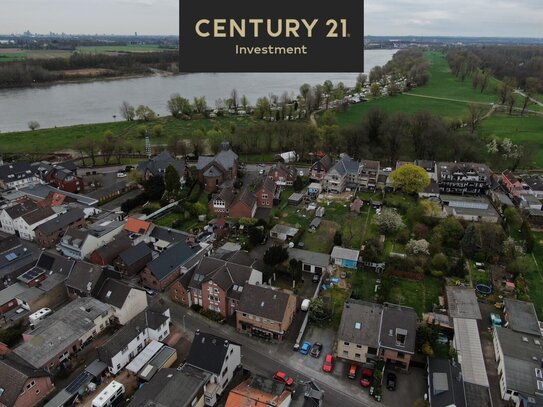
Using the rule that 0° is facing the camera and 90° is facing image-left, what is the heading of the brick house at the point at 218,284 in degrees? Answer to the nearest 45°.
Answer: approximately 45°

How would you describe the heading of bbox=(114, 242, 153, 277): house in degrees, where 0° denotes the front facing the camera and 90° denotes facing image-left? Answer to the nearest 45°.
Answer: approximately 45°

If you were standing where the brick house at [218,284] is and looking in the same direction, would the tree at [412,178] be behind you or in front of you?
behind

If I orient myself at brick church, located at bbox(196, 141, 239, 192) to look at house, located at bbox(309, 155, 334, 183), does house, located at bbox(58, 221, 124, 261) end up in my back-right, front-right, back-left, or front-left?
back-right

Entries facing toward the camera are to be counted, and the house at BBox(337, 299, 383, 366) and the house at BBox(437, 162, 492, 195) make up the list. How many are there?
2

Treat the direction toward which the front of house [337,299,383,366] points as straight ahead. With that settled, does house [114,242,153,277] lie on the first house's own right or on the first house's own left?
on the first house's own right

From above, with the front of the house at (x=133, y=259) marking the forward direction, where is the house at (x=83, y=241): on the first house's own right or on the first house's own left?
on the first house's own right

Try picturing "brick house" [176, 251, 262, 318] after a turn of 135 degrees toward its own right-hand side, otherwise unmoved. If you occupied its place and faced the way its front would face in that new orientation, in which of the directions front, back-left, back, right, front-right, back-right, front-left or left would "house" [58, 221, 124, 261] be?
front-left

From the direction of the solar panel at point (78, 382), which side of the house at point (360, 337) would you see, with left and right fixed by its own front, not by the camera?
right

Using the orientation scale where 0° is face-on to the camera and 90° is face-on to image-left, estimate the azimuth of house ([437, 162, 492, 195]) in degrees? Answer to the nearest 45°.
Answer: approximately 0°
